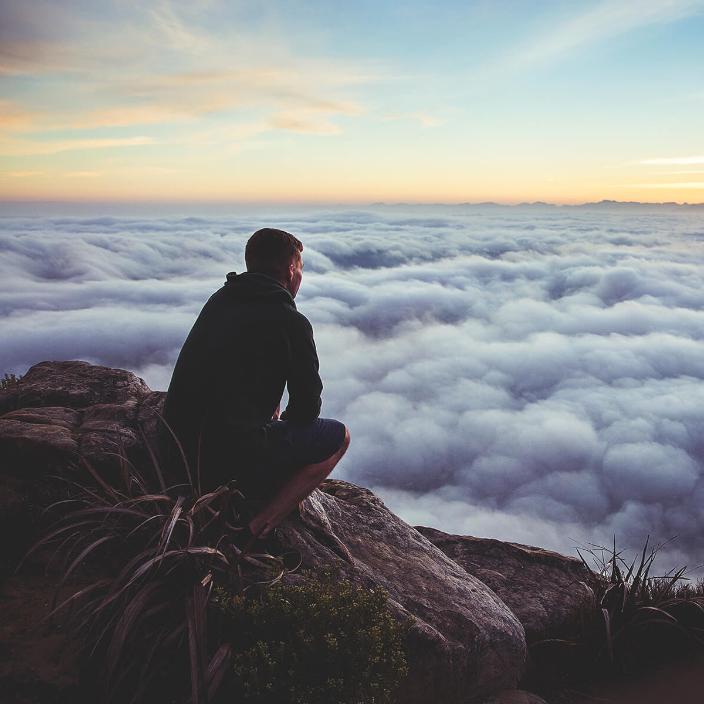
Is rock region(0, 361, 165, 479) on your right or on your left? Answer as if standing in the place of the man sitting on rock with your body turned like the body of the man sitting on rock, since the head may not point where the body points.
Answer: on your left

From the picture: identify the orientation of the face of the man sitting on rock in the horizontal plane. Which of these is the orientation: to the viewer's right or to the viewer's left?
to the viewer's right

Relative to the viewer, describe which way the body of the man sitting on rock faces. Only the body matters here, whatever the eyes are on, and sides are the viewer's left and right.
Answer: facing away from the viewer and to the right of the viewer

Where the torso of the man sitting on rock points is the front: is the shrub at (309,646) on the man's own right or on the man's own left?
on the man's own right

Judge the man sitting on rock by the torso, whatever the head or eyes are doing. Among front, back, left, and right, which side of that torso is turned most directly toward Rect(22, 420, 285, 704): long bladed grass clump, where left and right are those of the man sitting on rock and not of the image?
back

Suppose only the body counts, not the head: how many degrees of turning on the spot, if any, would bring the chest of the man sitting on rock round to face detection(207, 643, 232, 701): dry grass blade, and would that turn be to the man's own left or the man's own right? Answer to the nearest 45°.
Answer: approximately 135° to the man's own right

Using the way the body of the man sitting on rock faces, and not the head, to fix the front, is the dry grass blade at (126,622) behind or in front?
behind

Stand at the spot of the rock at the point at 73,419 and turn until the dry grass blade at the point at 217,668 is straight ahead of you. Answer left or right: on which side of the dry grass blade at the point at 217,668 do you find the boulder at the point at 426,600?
left
